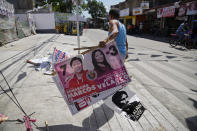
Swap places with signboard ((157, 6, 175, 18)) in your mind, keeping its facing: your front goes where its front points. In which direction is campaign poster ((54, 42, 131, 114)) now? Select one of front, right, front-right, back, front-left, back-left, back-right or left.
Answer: front-left

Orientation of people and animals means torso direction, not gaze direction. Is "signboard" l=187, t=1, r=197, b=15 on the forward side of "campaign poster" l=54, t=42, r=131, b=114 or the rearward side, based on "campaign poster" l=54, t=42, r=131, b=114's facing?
on the rearward side

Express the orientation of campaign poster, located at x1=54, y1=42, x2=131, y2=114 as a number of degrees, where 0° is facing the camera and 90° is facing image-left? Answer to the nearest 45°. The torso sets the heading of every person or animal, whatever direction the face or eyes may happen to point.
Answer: approximately 0°

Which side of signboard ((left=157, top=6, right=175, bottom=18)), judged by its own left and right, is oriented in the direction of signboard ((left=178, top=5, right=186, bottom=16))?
left

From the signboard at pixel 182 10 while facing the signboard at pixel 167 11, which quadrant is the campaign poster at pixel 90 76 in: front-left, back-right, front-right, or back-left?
back-left

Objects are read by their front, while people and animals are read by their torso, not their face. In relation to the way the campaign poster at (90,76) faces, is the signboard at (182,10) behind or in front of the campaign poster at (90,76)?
behind
